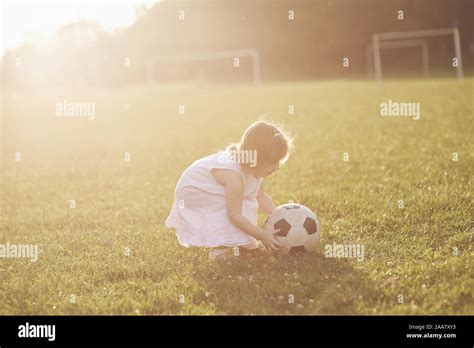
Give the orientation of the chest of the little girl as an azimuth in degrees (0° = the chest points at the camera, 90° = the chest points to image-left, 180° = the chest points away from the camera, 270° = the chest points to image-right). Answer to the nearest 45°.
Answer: approximately 270°
